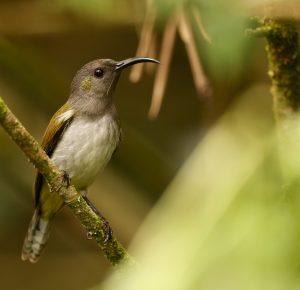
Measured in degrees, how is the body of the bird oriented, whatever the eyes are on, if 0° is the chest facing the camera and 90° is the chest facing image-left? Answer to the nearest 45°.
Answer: approximately 315°

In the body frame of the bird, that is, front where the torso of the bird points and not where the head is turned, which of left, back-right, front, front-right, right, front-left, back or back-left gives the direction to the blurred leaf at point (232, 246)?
front-right
